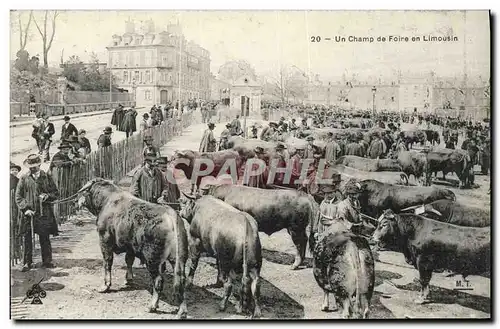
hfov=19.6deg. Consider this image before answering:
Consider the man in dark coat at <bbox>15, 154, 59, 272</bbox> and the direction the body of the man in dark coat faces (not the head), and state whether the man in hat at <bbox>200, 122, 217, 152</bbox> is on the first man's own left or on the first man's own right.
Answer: on the first man's own left

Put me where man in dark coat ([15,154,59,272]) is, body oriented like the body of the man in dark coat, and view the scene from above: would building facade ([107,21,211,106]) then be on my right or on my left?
on my left

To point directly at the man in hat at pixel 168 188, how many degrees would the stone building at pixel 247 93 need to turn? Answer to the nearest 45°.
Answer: approximately 45° to its right

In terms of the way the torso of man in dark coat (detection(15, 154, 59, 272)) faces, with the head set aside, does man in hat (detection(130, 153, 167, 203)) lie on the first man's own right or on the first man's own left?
on the first man's own left

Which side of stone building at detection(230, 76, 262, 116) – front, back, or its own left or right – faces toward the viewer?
front

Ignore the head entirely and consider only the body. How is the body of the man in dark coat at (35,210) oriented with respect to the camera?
toward the camera

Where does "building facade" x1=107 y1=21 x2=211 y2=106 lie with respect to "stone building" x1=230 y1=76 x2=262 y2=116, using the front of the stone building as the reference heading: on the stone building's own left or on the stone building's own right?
on the stone building's own right
